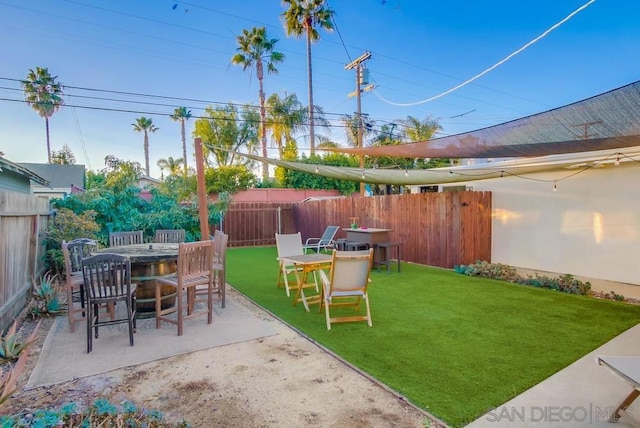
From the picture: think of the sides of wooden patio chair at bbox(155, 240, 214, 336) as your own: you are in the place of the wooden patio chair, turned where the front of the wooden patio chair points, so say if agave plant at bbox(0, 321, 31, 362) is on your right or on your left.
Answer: on your left

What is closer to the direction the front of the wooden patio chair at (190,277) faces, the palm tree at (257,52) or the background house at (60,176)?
the background house

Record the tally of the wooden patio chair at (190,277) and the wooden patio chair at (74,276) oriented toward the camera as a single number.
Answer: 0

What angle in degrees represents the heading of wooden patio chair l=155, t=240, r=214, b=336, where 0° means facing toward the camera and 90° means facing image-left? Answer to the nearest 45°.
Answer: approximately 135°

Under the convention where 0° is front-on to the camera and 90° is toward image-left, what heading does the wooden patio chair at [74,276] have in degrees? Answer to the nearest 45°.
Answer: approximately 225°

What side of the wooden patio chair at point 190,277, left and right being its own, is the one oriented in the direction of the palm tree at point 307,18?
right

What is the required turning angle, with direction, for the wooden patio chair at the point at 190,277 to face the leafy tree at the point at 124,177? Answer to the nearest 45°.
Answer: approximately 45° to its right

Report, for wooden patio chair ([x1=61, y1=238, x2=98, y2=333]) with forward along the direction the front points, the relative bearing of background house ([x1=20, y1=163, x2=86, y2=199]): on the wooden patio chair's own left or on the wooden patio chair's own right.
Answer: on the wooden patio chair's own left

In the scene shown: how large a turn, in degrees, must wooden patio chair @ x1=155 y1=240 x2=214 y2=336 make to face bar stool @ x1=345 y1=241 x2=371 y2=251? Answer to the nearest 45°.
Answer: approximately 90° to its right

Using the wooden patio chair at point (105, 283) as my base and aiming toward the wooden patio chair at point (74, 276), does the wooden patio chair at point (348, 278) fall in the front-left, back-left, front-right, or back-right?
back-right

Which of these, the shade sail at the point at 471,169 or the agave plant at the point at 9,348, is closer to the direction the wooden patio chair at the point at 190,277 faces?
the agave plant

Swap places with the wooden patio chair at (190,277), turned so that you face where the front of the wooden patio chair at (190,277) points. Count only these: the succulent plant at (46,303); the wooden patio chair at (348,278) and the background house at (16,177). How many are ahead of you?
2

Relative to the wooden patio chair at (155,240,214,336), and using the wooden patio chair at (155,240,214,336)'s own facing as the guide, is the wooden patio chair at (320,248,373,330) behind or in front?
behind

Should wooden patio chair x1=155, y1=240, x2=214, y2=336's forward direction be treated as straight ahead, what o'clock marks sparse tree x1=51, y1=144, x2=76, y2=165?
The sparse tree is roughly at 1 o'clock from the wooden patio chair.
